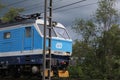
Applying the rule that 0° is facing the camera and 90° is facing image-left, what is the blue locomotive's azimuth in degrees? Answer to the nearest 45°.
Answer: approximately 315°
